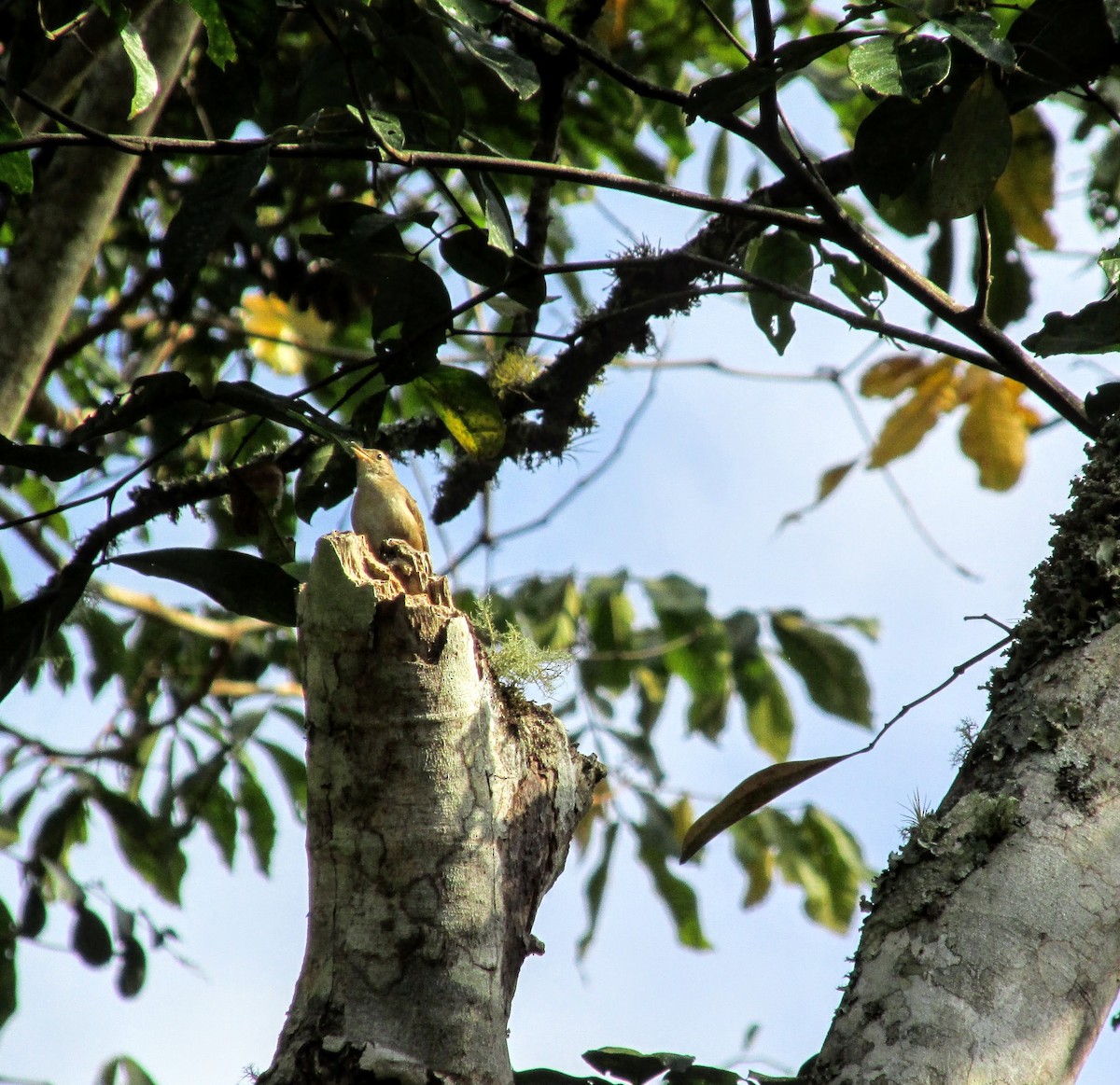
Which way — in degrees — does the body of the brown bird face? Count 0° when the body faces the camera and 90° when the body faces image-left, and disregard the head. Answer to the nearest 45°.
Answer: approximately 45°

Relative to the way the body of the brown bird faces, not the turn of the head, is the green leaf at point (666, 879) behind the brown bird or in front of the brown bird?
behind

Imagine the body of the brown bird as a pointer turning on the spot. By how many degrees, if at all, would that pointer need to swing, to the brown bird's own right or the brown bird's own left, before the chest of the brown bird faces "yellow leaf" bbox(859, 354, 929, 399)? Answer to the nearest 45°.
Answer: approximately 180°
